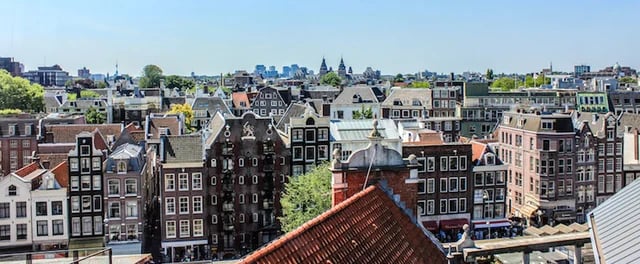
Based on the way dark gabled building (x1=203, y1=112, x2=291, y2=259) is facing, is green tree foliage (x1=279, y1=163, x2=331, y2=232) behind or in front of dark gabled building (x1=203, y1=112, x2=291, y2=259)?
in front

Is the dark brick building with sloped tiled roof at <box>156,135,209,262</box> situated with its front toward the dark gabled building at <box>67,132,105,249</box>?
no

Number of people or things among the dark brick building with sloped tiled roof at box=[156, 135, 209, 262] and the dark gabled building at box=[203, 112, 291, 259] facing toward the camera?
2

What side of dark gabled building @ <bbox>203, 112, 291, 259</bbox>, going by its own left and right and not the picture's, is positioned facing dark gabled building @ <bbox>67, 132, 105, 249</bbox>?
right

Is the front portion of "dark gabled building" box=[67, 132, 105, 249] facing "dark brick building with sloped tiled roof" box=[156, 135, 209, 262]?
no

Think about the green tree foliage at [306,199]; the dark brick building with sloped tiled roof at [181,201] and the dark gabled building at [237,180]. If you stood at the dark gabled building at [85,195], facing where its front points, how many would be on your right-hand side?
0

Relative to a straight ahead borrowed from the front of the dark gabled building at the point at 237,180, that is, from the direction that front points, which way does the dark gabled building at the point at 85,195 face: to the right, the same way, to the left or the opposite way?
the same way

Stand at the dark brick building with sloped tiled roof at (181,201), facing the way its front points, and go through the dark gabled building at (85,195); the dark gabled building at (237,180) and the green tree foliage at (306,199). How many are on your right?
1

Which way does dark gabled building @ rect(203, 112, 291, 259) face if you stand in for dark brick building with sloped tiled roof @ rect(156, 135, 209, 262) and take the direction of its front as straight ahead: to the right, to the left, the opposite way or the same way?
the same way

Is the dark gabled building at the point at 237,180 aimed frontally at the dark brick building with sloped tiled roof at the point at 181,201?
no

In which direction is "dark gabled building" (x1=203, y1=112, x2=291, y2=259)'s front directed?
toward the camera

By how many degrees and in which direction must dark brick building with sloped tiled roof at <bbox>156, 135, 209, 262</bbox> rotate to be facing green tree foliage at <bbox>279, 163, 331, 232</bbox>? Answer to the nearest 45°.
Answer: approximately 45° to its left

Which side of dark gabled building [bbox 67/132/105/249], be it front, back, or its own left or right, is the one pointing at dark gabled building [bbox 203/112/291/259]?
left
